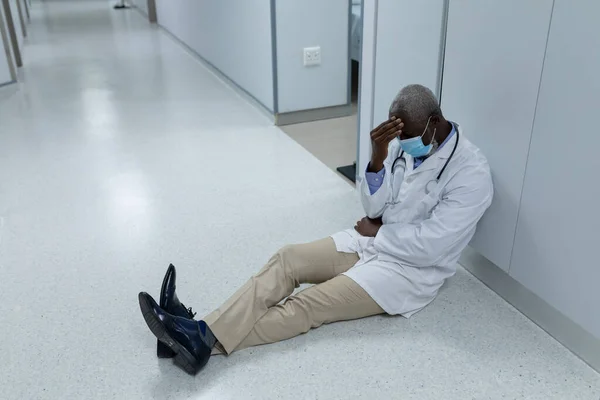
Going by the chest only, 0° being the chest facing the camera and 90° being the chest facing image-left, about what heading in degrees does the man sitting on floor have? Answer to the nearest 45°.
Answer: approximately 45°
